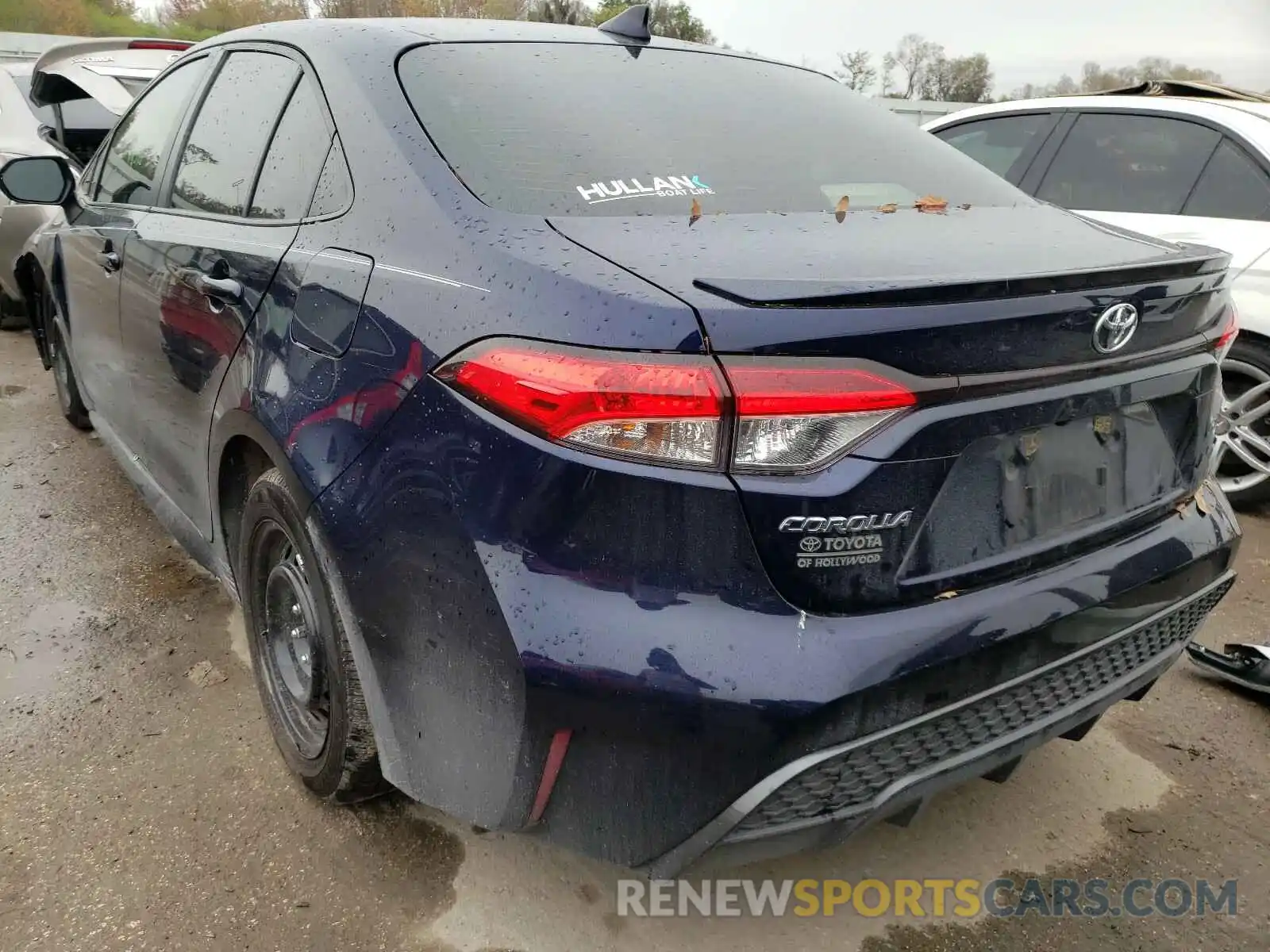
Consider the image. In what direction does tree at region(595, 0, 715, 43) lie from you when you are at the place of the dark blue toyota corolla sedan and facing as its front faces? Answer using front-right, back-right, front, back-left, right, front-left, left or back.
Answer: front-right

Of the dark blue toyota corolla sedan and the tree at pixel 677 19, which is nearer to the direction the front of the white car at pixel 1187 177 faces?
the tree

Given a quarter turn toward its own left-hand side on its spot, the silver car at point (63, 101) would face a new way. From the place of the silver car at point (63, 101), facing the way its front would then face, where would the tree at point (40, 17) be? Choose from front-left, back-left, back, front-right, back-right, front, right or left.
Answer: back-right

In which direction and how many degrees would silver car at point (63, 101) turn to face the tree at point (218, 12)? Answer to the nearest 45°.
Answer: approximately 45° to its right

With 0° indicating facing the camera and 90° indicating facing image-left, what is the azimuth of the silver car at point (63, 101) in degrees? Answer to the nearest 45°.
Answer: approximately 135°

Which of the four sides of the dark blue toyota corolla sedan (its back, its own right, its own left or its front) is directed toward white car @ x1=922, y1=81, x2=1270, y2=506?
right

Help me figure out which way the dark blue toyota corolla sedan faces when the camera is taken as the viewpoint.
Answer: facing away from the viewer and to the left of the viewer

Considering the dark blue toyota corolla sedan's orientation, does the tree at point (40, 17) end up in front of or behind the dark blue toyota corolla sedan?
in front

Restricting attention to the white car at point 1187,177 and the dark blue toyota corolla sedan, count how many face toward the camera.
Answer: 0
